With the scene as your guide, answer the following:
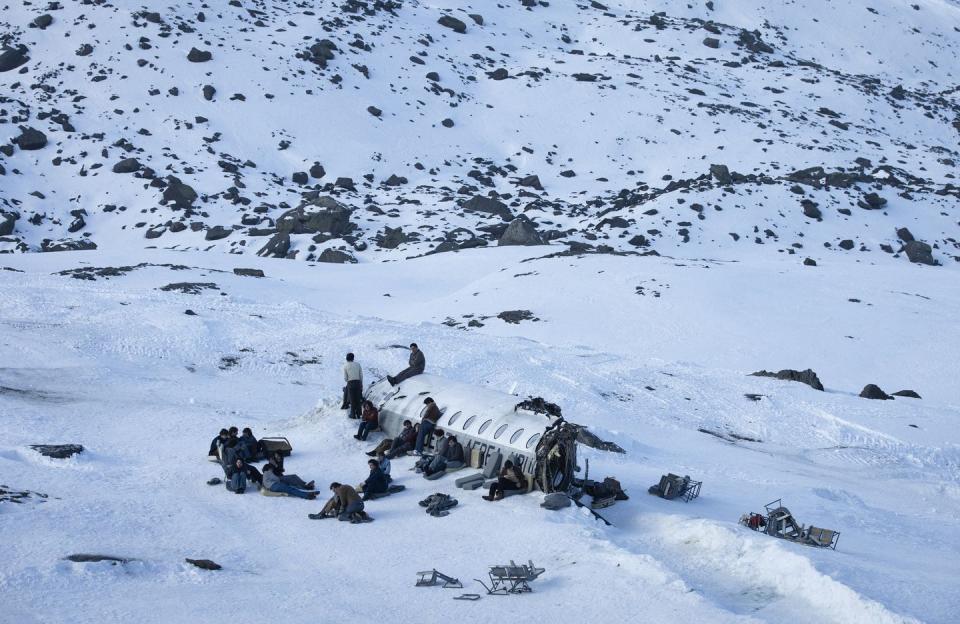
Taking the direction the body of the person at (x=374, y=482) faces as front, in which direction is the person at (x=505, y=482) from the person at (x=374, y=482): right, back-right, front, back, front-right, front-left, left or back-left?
back-left

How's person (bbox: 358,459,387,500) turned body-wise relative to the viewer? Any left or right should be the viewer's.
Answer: facing the viewer and to the left of the viewer

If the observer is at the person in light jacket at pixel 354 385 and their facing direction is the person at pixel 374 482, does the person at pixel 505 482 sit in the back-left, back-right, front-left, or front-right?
front-left

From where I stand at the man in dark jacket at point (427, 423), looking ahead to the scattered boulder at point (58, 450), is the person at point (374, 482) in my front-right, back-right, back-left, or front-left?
front-left

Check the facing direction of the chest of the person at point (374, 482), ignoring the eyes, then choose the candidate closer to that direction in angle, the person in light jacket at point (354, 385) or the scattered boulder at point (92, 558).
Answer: the scattered boulder

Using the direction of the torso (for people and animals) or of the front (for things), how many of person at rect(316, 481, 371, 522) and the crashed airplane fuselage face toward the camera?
0

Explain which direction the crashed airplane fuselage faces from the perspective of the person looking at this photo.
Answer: facing away from the viewer and to the left of the viewer

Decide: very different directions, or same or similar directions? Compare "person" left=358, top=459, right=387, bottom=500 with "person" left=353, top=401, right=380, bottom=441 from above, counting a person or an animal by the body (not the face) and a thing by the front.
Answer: same or similar directions

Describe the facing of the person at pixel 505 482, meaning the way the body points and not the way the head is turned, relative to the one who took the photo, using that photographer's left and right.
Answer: facing the viewer and to the left of the viewer

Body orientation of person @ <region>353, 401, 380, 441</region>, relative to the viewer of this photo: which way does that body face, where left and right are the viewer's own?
facing the viewer and to the left of the viewer

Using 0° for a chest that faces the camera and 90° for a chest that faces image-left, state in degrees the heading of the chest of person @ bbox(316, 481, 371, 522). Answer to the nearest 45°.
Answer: approximately 90°

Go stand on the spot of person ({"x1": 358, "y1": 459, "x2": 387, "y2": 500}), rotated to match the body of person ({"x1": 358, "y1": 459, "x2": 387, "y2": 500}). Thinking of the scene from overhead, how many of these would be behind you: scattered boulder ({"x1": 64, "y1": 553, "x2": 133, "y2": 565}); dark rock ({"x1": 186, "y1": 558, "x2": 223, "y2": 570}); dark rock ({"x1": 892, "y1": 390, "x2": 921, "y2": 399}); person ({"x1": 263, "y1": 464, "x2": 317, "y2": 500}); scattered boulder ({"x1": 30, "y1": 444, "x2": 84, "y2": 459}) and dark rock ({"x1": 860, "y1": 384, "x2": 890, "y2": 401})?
2

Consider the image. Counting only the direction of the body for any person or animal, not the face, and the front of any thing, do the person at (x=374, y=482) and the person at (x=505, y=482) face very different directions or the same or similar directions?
same or similar directions
